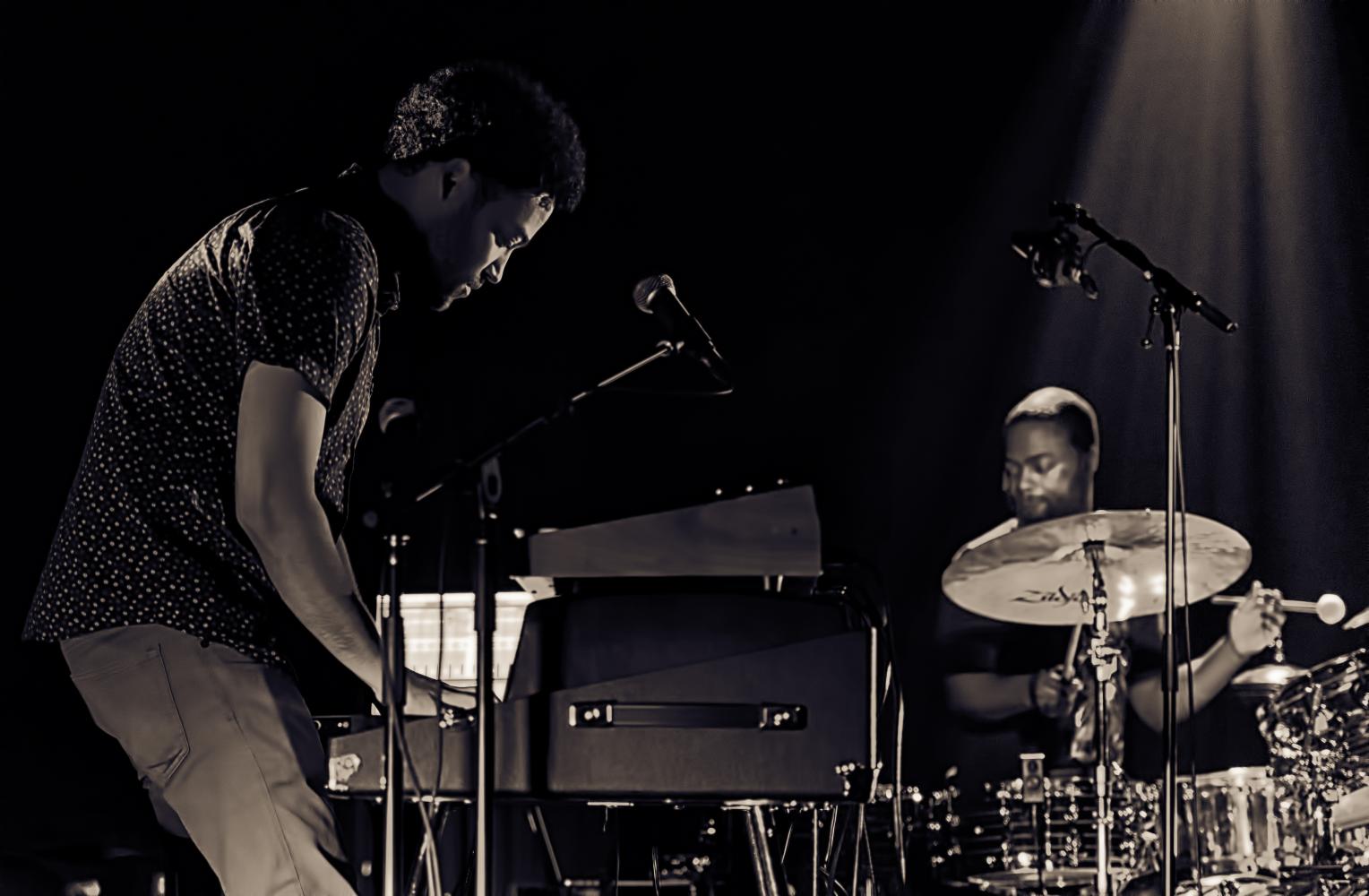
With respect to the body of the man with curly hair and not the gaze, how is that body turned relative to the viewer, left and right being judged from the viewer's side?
facing to the right of the viewer

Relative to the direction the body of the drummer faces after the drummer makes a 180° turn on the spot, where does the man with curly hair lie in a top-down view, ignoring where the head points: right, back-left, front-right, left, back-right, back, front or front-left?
back

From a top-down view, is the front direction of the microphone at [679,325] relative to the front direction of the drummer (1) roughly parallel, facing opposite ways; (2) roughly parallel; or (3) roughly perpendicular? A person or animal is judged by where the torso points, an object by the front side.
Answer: roughly perpendicular

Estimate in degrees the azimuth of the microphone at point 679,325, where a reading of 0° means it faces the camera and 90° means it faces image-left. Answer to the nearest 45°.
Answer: approximately 90°

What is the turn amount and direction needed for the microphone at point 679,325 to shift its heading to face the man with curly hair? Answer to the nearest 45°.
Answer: approximately 45° to its left

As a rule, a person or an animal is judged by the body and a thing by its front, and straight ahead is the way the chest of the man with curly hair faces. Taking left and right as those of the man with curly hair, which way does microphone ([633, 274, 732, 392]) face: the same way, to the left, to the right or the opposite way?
the opposite way

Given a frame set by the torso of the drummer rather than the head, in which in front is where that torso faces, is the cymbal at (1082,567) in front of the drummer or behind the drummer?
in front

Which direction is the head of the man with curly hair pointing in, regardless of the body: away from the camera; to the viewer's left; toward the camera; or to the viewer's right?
to the viewer's right

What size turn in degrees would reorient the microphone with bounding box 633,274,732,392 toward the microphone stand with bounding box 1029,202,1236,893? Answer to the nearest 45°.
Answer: approximately 135° to its right
